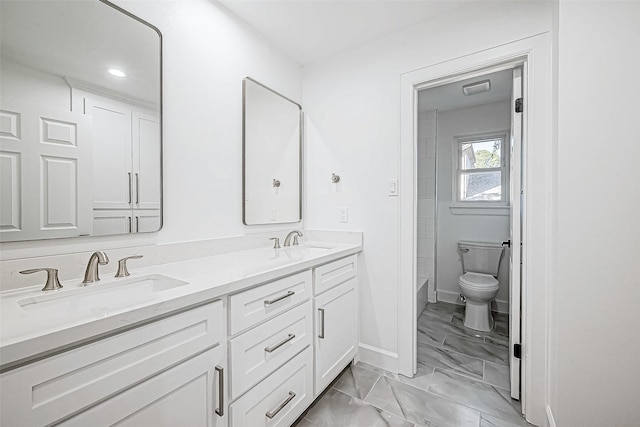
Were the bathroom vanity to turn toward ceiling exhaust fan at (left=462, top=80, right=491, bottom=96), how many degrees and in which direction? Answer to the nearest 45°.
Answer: approximately 45° to its left

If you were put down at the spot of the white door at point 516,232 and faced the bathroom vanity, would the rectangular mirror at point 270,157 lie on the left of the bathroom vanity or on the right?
right

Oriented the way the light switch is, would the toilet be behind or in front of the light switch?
behind

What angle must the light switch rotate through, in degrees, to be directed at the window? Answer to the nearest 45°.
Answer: approximately 135° to its left

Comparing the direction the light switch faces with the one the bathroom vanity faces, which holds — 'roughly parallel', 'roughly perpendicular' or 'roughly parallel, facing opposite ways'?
roughly perpendicular

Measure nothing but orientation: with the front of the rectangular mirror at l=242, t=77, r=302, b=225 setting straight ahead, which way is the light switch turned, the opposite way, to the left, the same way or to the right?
to the right

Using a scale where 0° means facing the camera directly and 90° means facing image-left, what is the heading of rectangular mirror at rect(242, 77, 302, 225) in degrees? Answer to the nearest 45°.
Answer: approximately 315°

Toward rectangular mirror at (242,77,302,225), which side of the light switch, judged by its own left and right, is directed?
right

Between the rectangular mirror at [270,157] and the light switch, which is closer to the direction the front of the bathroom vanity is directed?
the light switch

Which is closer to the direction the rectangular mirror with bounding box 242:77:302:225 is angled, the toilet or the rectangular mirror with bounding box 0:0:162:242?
the toilet

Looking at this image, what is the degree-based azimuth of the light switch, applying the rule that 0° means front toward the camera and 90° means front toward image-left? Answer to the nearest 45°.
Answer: approximately 0°
